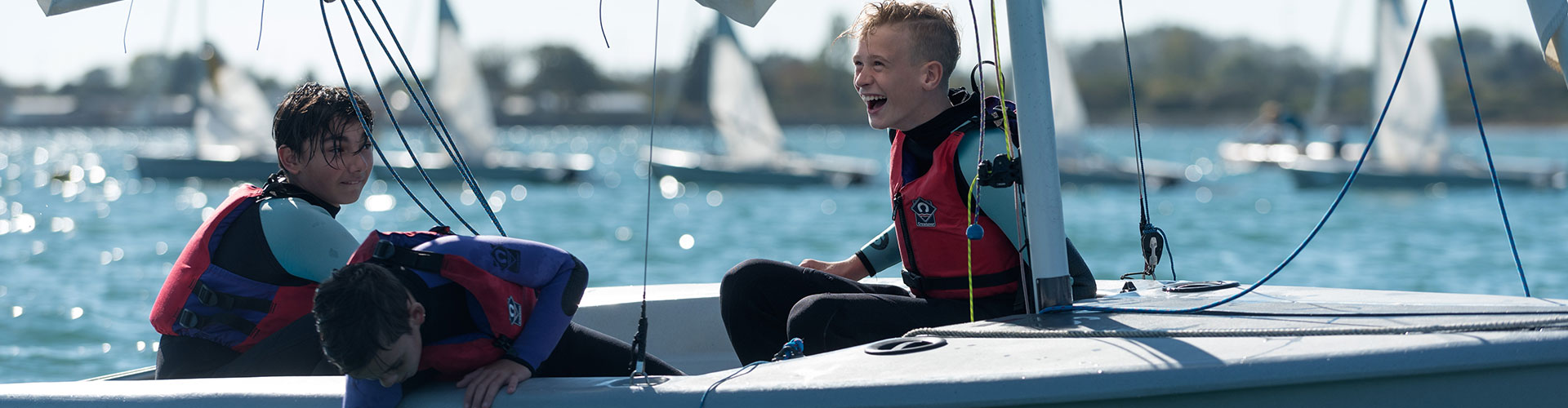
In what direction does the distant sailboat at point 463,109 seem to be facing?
to the viewer's left

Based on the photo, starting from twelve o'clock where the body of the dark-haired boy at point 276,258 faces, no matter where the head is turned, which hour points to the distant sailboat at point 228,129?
The distant sailboat is roughly at 9 o'clock from the dark-haired boy.

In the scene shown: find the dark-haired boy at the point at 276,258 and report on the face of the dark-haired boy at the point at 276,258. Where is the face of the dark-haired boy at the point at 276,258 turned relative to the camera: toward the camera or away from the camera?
toward the camera

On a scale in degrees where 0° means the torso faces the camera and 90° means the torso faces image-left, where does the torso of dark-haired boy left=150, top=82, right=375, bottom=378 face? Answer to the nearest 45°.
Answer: approximately 270°

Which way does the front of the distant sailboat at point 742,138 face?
to the viewer's left

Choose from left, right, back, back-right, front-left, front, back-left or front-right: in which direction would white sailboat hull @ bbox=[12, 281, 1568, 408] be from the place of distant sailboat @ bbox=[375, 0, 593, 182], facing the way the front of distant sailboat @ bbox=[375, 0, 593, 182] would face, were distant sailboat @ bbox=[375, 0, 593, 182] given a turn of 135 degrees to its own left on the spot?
front-right

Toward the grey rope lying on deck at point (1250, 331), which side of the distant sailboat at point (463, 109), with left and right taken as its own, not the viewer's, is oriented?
left

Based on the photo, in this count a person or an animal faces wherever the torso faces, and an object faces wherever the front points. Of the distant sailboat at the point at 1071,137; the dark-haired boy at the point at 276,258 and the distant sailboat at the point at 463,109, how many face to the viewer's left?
2

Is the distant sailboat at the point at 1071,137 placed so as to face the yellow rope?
no

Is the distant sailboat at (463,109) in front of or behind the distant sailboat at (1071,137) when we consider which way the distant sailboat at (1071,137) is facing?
in front

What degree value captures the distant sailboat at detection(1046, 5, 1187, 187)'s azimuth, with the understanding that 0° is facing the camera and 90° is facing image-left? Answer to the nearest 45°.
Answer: approximately 90°

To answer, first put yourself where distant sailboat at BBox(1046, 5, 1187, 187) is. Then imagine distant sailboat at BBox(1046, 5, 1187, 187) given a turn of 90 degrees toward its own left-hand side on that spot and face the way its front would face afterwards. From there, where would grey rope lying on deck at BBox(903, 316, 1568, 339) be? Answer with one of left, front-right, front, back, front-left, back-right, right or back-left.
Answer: front

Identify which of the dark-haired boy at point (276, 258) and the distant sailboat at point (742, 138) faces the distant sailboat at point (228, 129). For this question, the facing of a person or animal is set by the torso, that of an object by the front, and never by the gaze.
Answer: the distant sailboat at point (742, 138)

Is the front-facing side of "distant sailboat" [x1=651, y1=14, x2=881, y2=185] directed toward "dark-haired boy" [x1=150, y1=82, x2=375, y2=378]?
no
